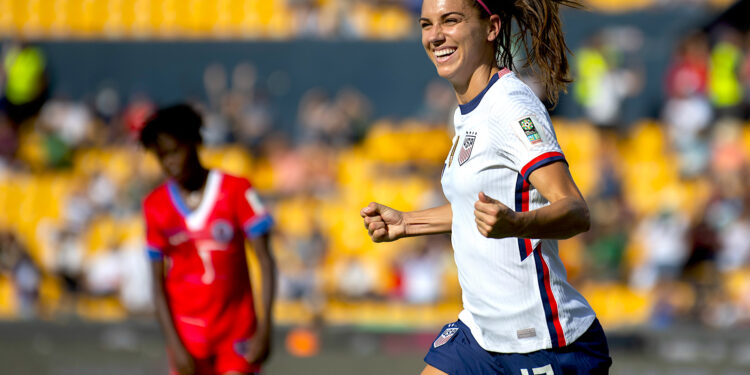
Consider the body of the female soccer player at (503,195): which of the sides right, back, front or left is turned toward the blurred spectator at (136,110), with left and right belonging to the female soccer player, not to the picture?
right

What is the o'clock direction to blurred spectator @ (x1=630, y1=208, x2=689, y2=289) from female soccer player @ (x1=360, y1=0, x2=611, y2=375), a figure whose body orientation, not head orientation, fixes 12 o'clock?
The blurred spectator is roughly at 5 o'clock from the female soccer player.

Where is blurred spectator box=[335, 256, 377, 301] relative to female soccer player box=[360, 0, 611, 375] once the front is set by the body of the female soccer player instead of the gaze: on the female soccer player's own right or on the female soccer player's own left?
on the female soccer player's own right

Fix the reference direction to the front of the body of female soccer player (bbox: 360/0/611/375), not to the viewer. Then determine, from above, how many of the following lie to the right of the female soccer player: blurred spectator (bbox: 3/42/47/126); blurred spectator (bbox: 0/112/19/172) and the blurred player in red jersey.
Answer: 3

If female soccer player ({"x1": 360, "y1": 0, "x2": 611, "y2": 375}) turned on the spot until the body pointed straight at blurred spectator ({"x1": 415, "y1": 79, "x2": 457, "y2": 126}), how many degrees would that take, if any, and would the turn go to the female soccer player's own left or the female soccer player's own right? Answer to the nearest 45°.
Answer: approximately 135° to the female soccer player's own right

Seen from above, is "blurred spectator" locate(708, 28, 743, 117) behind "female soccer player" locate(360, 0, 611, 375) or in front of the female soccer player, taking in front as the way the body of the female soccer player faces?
behind

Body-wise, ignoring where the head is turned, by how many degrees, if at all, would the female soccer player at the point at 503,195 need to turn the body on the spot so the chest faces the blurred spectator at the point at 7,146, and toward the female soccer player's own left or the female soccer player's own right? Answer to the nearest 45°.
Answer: approximately 90° to the female soccer player's own right

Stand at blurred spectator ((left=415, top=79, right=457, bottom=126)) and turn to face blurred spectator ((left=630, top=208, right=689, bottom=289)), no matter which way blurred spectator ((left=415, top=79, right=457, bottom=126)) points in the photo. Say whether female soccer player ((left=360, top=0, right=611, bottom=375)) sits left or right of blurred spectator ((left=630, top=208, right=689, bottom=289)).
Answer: right

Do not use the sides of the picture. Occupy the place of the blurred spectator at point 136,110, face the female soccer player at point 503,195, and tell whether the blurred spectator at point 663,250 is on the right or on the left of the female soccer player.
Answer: left

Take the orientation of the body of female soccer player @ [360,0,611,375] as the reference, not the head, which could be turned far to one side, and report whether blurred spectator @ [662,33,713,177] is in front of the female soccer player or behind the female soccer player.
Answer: behind

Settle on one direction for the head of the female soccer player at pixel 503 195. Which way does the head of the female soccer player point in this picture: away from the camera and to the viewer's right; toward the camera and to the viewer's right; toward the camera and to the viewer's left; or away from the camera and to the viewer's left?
toward the camera and to the viewer's left

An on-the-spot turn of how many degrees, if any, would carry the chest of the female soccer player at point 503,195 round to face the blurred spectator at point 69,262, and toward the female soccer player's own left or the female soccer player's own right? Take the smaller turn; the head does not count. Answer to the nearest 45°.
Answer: approximately 90° to the female soccer player's own right

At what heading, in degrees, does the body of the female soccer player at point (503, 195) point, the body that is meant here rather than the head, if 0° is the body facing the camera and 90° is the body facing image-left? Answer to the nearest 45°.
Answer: approximately 45°

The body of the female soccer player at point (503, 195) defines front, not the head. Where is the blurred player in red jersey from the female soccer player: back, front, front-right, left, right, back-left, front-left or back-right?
right
